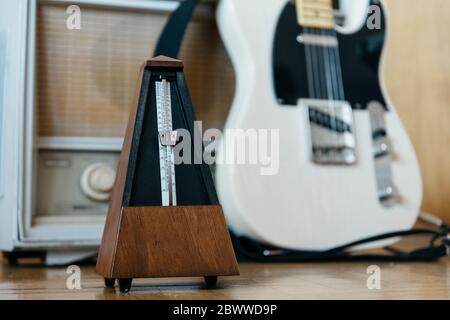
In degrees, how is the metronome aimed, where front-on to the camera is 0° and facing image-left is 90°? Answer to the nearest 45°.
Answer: approximately 0°

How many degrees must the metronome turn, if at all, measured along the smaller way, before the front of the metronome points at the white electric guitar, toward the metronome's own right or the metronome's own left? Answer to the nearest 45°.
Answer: approximately 135° to the metronome's own left
